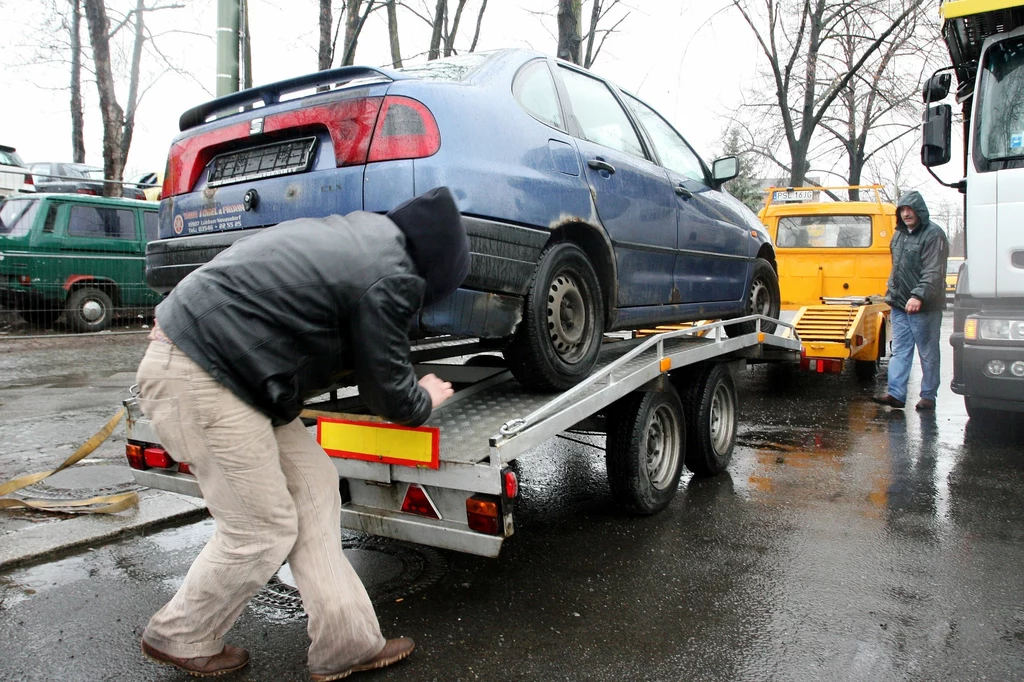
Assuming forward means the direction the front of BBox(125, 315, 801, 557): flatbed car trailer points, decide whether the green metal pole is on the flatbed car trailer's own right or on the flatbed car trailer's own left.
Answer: on the flatbed car trailer's own left

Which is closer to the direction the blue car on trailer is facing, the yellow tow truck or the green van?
the yellow tow truck

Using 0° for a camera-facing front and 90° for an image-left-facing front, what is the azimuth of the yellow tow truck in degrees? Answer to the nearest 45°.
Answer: approximately 180°

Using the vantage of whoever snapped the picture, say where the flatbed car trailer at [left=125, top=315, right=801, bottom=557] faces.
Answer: facing away from the viewer and to the right of the viewer

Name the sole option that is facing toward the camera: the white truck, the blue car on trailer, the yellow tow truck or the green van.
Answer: the white truck

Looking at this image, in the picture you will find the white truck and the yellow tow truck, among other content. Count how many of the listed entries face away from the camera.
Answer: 1

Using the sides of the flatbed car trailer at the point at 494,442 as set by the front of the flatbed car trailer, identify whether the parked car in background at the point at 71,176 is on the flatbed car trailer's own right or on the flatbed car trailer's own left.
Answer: on the flatbed car trailer's own left
